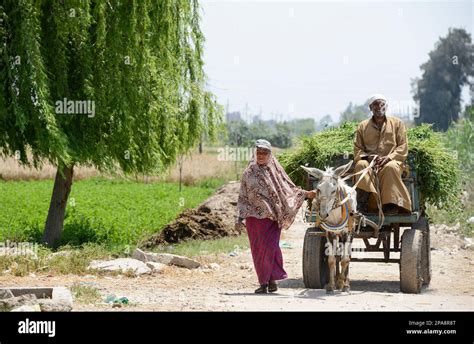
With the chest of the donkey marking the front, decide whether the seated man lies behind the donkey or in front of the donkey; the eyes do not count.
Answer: behind

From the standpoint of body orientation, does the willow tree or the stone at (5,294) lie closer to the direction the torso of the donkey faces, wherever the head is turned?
the stone

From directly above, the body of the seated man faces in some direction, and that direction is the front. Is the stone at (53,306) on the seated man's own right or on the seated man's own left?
on the seated man's own right

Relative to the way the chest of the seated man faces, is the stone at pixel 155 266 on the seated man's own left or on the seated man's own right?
on the seated man's own right

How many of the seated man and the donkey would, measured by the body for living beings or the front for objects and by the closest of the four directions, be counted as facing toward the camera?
2

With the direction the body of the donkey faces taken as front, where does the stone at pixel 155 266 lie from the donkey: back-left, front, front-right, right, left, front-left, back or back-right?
back-right

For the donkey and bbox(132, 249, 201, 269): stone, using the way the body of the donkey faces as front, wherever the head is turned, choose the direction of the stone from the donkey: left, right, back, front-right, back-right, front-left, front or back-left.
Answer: back-right

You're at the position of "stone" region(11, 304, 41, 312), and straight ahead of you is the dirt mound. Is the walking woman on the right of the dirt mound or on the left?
right

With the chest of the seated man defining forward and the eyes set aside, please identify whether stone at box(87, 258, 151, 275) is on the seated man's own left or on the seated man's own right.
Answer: on the seated man's own right

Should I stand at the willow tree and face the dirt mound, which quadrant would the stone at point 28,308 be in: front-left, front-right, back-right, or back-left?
back-right

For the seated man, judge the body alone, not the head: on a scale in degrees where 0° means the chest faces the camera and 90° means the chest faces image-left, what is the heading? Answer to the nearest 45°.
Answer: approximately 0°
